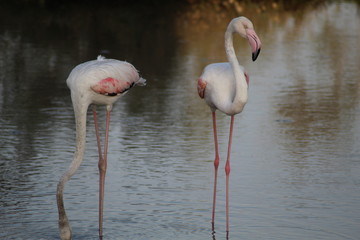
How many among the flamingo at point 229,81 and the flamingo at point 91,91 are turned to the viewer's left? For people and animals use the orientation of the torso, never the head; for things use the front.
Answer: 1

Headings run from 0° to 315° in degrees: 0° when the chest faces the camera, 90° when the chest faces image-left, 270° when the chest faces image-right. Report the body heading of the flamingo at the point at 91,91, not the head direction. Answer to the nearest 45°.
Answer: approximately 90°

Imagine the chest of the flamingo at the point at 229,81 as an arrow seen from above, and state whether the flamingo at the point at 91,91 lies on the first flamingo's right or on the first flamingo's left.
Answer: on the first flamingo's right

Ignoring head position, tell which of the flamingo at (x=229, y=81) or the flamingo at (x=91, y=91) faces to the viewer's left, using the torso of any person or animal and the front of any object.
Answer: the flamingo at (x=91, y=91)

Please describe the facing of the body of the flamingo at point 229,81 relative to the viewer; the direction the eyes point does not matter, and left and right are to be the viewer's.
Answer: facing the viewer and to the right of the viewer

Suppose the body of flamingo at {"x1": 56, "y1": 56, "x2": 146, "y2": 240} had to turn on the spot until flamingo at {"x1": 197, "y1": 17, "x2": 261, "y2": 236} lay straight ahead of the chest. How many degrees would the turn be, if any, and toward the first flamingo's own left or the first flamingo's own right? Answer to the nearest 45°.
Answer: approximately 180°
